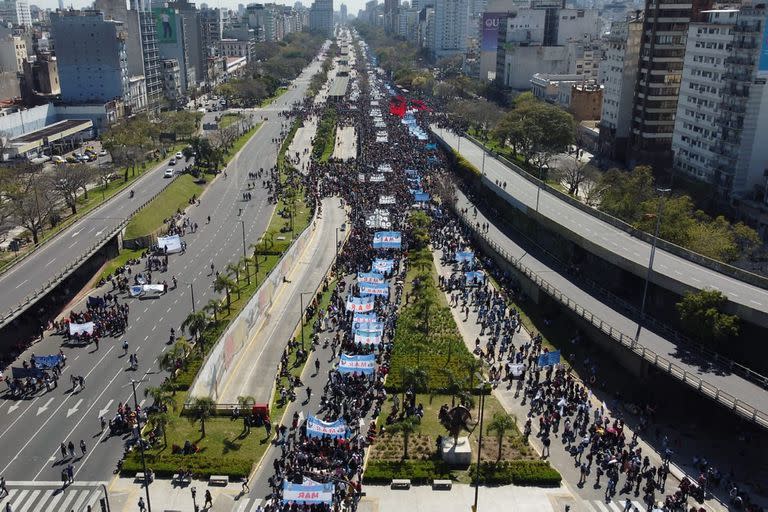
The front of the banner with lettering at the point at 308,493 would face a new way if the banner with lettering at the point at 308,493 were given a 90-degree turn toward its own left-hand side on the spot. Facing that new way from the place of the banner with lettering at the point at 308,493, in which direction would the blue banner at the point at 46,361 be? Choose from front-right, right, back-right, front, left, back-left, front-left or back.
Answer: back-left

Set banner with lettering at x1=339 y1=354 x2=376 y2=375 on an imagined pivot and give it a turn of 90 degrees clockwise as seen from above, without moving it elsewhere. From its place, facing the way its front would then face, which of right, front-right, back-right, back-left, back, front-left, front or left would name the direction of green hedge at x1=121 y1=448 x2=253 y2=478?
front-left

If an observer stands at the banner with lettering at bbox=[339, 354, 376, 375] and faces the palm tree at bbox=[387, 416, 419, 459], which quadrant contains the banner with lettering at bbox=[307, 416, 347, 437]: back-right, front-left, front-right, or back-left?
front-right

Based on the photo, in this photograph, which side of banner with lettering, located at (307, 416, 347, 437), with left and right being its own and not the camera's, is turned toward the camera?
front

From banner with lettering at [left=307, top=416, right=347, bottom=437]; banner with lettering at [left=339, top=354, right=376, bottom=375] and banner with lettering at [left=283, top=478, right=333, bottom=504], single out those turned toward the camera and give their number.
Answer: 3

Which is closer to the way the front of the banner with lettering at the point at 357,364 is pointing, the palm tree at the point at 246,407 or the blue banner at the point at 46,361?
the palm tree

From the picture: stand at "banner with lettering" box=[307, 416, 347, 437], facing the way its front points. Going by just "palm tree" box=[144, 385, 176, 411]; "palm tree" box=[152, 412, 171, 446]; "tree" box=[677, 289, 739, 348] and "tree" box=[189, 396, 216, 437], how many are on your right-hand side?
3

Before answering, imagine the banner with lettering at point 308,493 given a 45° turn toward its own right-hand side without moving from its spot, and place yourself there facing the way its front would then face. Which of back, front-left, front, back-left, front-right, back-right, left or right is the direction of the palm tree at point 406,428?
back

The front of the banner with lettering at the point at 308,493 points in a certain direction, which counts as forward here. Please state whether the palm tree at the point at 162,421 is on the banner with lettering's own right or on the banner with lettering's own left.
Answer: on the banner with lettering's own right

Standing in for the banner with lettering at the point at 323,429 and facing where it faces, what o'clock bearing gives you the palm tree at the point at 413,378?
The palm tree is roughly at 8 o'clock from the banner with lettering.

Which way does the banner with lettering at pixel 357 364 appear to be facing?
toward the camera

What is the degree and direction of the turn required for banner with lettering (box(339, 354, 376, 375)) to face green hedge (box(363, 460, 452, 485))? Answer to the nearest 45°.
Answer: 0° — it already faces it

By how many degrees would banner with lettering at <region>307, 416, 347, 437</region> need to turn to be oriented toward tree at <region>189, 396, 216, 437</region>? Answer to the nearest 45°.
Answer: approximately 90° to its right

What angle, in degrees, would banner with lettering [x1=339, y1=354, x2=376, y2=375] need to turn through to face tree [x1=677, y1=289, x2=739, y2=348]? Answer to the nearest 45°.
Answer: approximately 90° to its left

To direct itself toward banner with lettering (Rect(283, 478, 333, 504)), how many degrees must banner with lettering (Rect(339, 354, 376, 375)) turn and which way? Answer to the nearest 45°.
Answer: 0° — it already faces it
